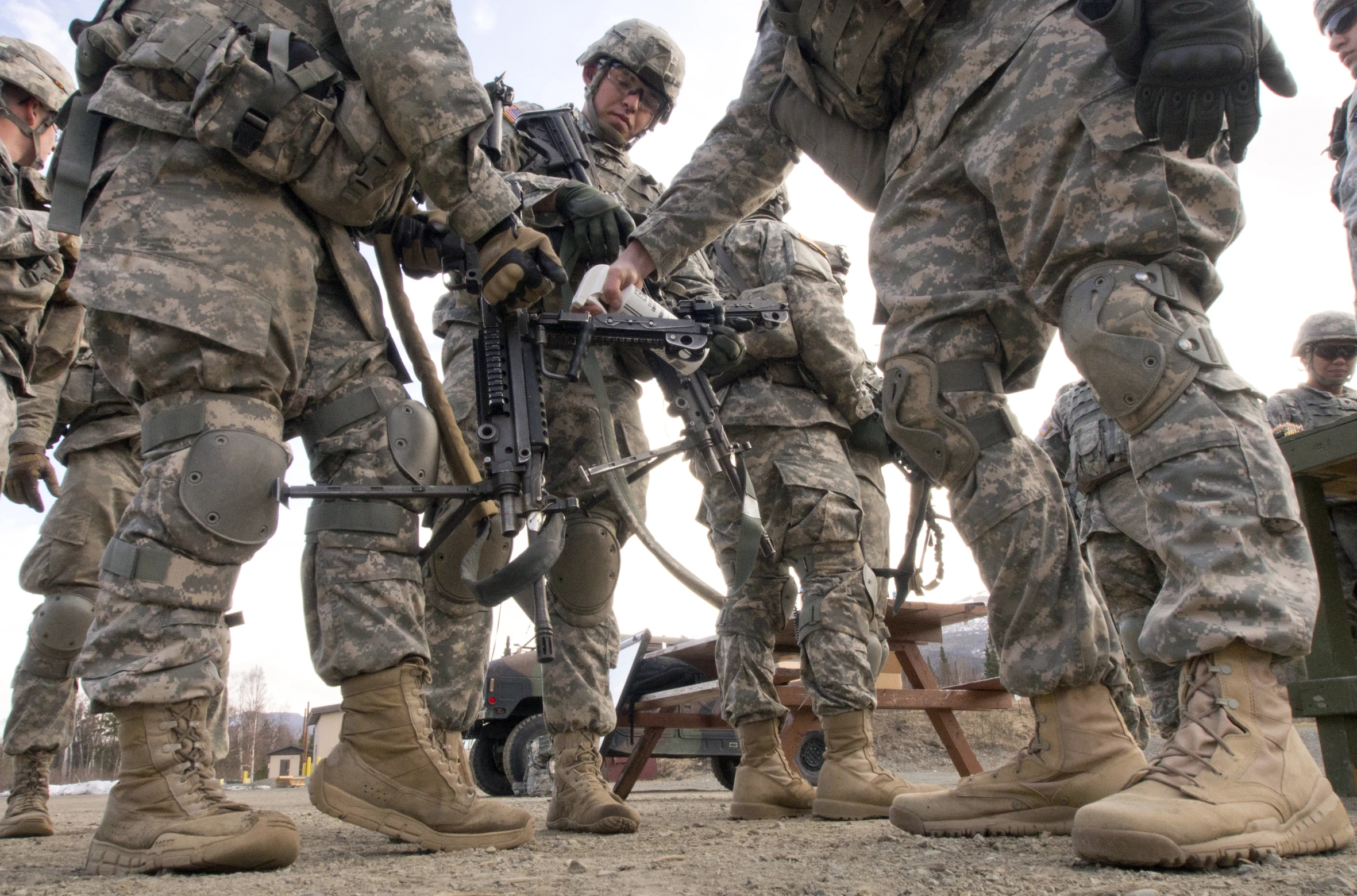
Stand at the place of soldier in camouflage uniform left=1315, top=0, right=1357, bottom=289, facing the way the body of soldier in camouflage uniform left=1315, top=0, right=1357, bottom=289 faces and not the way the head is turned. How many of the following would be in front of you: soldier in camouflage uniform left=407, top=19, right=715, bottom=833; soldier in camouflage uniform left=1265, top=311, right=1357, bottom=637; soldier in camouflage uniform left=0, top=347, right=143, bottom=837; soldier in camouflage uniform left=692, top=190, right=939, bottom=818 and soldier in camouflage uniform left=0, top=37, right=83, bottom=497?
4

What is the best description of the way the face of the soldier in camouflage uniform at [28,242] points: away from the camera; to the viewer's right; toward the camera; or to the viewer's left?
to the viewer's right

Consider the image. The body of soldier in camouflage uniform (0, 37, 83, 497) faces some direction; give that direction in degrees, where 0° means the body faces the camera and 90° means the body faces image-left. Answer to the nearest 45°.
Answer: approximately 270°

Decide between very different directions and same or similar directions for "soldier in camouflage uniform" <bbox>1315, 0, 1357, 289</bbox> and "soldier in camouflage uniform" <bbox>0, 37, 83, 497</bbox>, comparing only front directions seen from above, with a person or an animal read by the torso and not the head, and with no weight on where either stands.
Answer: very different directions

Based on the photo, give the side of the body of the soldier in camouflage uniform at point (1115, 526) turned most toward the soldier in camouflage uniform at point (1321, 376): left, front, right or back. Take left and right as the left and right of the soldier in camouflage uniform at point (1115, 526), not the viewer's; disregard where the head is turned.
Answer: back

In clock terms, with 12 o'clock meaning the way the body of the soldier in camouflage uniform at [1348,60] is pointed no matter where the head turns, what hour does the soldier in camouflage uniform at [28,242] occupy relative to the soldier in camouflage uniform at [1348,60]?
the soldier in camouflage uniform at [28,242] is roughly at 12 o'clock from the soldier in camouflage uniform at [1348,60].

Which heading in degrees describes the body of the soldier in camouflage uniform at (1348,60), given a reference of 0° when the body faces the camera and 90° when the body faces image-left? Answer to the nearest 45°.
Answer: approximately 45°
